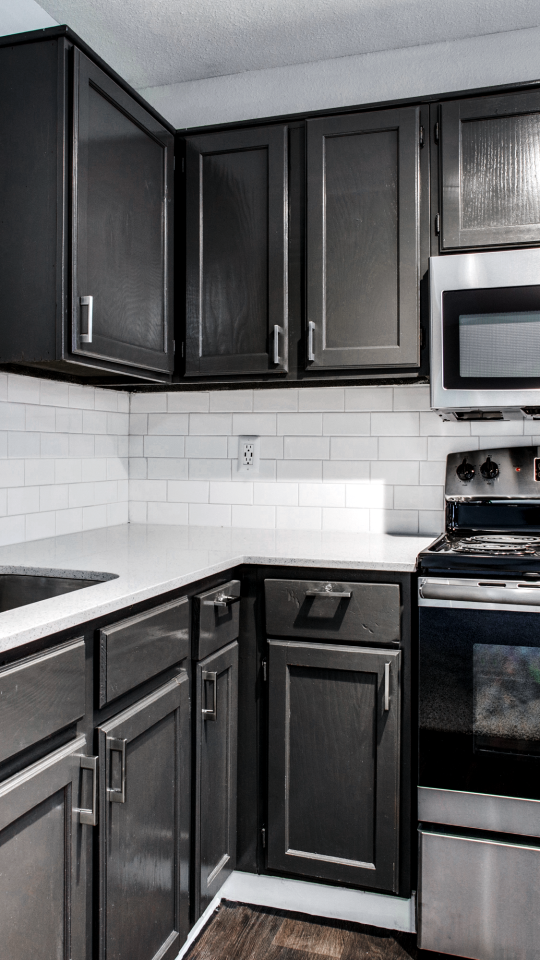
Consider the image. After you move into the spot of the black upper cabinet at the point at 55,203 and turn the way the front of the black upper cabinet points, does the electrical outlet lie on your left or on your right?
on your left

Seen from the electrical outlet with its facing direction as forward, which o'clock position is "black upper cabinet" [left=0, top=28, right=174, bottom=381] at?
The black upper cabinet is roughly at 1 o'clock from the electrical outlet.

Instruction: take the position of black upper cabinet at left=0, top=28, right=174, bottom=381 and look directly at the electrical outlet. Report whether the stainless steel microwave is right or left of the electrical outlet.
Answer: right

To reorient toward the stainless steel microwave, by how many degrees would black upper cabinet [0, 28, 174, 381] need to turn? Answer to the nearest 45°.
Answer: approximately 45° to its left

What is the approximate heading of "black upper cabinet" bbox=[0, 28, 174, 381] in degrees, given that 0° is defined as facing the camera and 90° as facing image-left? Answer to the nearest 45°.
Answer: approximately 315°

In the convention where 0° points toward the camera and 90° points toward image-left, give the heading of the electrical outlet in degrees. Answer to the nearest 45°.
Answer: approximately 0°
